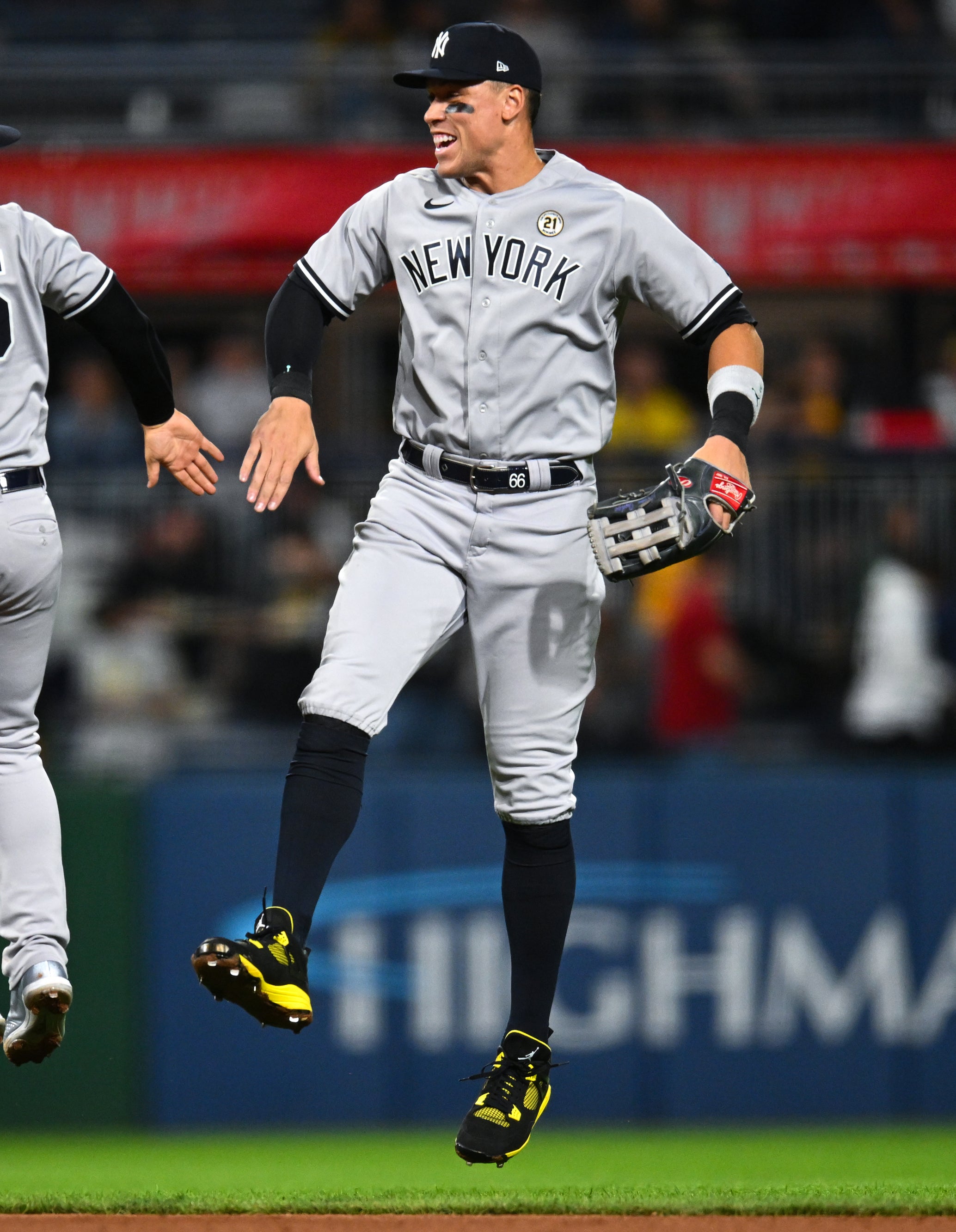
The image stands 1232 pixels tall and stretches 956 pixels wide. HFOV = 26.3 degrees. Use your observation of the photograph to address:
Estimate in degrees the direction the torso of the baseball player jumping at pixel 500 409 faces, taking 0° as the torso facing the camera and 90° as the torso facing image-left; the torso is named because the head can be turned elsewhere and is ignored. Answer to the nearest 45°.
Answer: approximately 0°

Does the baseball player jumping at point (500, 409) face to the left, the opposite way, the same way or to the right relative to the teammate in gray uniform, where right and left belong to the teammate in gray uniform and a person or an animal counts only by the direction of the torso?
the opposite way

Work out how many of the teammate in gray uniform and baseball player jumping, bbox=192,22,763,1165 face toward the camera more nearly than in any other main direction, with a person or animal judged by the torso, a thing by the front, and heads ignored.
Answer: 1

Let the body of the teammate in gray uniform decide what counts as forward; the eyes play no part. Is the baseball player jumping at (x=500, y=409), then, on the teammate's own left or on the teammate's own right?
on the teammate's own right

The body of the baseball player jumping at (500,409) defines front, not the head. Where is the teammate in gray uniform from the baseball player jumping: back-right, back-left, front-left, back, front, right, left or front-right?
right

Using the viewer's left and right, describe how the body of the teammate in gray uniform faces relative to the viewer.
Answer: facing away from the viewer
